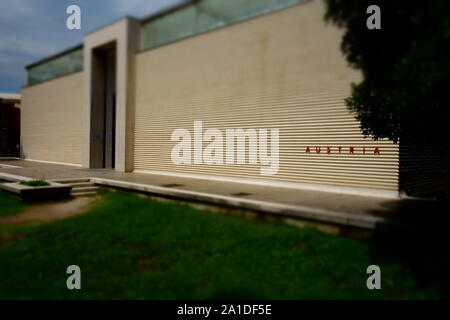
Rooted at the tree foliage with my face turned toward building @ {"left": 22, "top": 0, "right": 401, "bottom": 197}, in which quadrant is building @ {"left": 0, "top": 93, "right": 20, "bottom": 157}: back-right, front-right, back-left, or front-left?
front-left

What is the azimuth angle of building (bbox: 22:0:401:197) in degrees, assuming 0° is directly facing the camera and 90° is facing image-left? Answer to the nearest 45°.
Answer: approximately 45°

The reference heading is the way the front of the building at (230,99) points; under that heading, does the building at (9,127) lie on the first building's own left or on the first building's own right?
on the first building's own right

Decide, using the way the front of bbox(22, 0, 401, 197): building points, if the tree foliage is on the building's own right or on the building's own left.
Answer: on the building's own left
